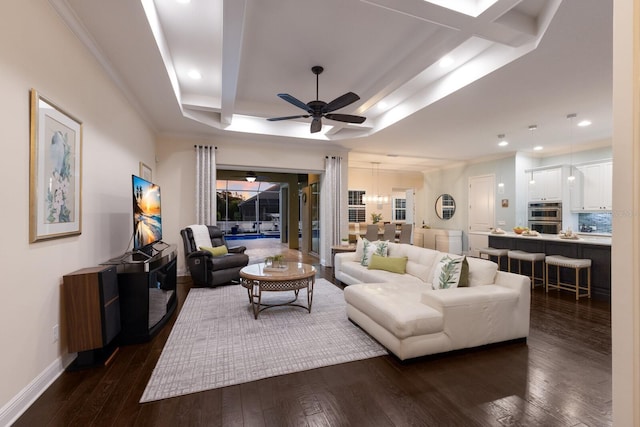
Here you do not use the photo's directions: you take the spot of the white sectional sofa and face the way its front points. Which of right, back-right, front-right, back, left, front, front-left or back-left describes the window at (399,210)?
back-right

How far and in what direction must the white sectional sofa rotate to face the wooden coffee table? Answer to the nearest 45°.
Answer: approximately 45° to its right

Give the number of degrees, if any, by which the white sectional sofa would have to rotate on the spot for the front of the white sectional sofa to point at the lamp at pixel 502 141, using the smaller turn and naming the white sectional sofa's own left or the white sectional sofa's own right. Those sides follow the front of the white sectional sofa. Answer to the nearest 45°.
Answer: approximately 135° to the white sectional sofa's own right

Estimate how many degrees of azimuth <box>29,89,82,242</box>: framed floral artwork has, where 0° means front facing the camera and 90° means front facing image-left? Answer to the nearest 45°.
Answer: approximately 315°

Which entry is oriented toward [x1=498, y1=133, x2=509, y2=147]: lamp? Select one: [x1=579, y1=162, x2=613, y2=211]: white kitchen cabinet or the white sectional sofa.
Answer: the white kitchen cabinet

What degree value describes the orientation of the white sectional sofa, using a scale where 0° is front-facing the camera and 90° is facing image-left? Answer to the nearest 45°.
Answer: approximately 45°
